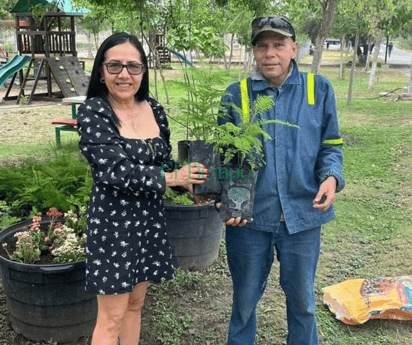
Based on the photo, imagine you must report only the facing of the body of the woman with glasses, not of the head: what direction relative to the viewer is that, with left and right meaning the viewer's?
facing the viewer and to the right of the viewer

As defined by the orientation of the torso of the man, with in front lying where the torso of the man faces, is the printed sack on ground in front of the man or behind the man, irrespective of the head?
behind

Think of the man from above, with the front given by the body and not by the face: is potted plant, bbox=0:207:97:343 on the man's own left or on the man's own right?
on the man's own right

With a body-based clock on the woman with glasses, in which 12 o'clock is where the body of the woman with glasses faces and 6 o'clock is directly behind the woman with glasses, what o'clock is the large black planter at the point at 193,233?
The large black planter is roughly at 8 o'clock from the woman with glasses.

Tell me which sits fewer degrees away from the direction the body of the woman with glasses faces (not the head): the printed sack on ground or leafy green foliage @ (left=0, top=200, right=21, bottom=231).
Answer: the printed sack on ground

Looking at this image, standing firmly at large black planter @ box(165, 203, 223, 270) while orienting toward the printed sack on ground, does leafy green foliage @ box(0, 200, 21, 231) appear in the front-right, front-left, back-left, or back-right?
back-right

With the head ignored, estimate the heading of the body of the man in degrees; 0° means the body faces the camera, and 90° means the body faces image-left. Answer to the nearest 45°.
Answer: approximately 0°

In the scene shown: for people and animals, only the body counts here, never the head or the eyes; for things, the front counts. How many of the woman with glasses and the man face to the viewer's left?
0

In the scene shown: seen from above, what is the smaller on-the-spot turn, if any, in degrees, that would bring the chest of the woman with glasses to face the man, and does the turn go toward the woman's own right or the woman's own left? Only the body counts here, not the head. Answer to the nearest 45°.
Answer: approximately 45° to the woman's own left
